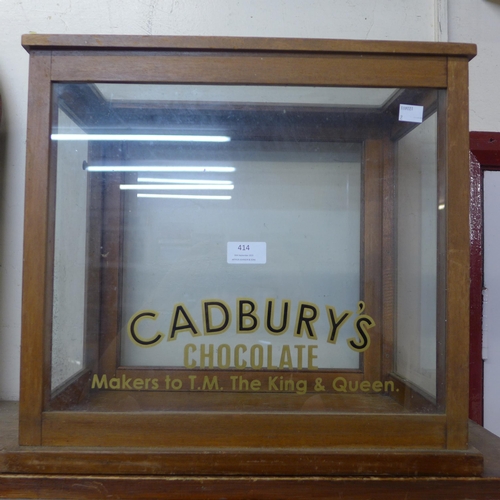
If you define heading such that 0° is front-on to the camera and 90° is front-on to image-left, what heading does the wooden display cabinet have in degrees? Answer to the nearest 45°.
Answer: approximately 0°

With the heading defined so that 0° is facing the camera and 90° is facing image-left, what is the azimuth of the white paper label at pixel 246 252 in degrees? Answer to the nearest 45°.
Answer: approximately 0°
